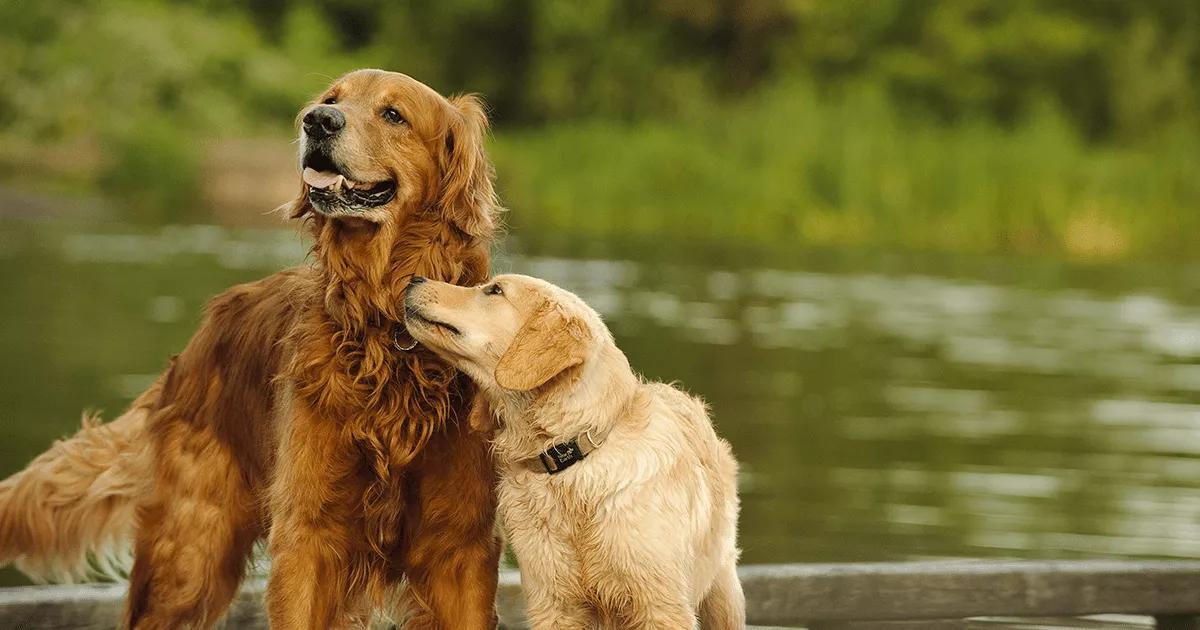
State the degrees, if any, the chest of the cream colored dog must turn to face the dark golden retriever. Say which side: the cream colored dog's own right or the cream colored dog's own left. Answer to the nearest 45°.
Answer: approximately 45° to the cream colored dog's own right

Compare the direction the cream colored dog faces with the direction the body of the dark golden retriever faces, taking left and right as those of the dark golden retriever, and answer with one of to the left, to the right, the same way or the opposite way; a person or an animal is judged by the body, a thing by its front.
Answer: to the right

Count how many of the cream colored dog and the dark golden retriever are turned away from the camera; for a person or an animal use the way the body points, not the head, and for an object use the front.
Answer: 0

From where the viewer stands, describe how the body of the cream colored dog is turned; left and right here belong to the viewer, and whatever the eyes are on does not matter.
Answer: facing the viewer and to the left of the viewer

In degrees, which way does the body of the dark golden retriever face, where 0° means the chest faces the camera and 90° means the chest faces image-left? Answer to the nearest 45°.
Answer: approximately 315°
